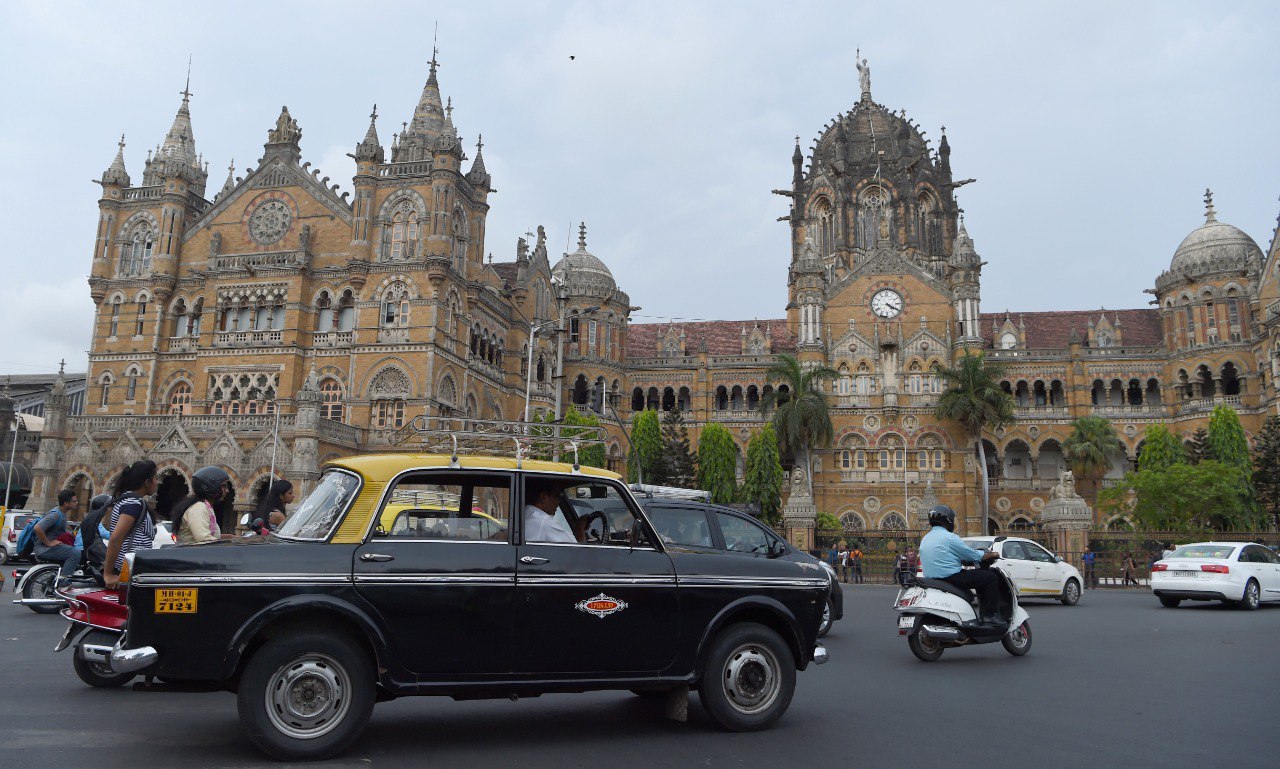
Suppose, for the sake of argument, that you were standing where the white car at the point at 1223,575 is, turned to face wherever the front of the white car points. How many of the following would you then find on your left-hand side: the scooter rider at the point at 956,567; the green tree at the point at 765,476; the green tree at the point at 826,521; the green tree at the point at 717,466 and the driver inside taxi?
3

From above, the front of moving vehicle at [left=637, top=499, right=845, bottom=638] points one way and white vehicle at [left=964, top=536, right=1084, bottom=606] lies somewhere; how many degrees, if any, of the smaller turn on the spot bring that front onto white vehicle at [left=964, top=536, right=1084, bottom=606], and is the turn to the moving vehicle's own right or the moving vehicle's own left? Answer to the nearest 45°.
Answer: approximately 45° to the moving vehicle's own left

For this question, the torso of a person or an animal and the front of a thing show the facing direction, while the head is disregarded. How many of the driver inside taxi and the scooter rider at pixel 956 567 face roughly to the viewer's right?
2

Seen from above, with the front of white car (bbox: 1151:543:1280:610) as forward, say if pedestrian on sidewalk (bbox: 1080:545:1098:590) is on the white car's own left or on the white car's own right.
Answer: on the white car's own left

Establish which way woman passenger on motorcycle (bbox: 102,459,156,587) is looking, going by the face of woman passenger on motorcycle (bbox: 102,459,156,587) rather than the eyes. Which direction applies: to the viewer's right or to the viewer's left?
to the viewer's right

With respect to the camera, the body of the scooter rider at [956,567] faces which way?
to the viewer's right

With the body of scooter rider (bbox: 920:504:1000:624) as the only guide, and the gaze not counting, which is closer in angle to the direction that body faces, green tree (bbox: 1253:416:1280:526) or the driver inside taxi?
the green tree

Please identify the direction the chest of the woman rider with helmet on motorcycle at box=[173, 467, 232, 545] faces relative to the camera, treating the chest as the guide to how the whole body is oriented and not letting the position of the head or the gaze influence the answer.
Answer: to the viewer's right

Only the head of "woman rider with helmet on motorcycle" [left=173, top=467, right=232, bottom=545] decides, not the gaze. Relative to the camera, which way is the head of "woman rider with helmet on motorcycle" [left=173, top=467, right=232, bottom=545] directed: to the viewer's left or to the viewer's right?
to the viewer's right

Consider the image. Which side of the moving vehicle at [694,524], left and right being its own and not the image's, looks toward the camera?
right

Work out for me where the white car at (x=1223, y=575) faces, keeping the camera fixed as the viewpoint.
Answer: facing away from the viewer and to the right of the viewer

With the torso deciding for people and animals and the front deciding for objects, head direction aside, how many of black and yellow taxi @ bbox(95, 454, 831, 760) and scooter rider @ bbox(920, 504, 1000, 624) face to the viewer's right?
2

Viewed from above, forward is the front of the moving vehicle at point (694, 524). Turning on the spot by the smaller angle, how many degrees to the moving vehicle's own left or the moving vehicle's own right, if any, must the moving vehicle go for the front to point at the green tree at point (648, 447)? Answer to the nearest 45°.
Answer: approximately 90° to the moving vehicle's own left

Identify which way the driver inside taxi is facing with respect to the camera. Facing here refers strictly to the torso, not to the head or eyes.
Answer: to the viewer's right
